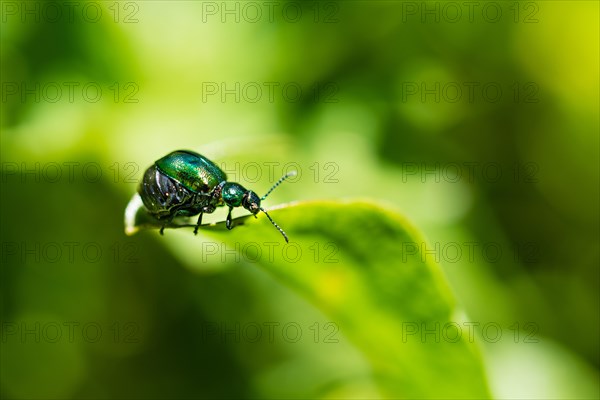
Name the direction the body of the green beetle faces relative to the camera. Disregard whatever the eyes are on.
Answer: to the viewer's right
